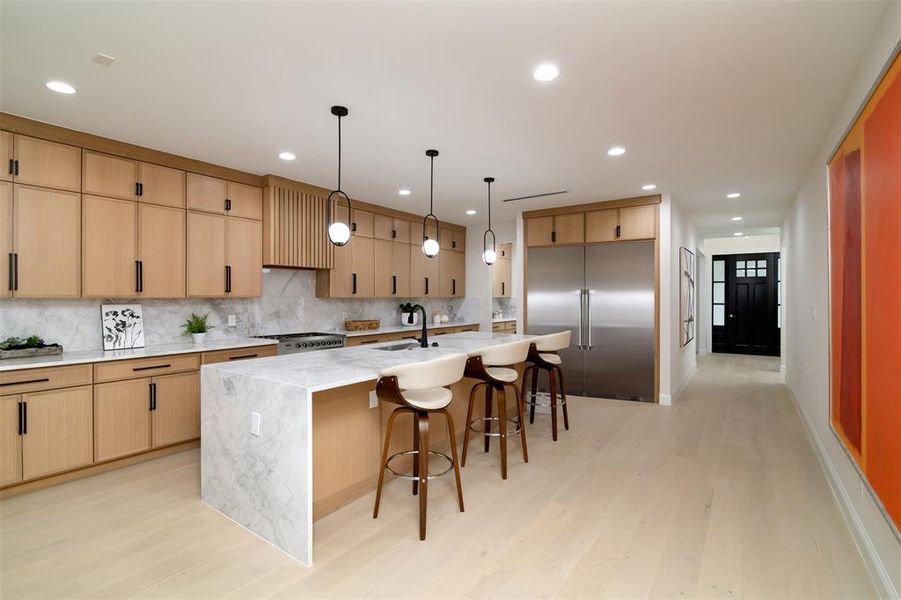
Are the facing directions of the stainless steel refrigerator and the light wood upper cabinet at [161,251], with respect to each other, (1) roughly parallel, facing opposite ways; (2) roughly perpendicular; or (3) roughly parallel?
roughly perpendicular

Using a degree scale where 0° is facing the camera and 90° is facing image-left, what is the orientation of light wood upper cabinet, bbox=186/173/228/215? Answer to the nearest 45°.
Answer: approximately 315°

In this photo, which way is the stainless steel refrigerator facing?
toward the camera

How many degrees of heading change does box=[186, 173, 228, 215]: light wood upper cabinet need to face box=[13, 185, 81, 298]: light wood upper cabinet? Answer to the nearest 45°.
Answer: approximately 90° to its right

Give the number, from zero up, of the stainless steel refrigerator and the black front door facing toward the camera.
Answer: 2

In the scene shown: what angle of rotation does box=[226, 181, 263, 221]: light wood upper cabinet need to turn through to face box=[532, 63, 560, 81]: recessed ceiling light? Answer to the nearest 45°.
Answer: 0° — it already faces it

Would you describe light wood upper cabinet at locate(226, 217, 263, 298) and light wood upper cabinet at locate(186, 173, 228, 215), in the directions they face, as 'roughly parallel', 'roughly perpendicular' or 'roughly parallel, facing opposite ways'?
roughly parallel

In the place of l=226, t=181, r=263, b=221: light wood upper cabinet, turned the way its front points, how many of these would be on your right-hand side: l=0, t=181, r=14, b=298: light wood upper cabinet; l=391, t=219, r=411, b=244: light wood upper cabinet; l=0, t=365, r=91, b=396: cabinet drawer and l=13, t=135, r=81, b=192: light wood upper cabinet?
3

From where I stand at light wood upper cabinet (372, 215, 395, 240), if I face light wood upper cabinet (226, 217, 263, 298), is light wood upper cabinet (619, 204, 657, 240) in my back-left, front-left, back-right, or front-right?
back-left

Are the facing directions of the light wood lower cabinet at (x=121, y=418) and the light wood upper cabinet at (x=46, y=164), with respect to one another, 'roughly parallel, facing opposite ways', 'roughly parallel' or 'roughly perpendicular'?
roughly parallel

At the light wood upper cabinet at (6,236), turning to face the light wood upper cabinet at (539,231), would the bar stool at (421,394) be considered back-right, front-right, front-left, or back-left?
front-right

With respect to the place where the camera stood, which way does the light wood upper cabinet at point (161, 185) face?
facing the viewer and to the right of the viewer

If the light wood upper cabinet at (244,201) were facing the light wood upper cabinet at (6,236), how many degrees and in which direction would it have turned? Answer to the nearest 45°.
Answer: approximately 90° to its right
